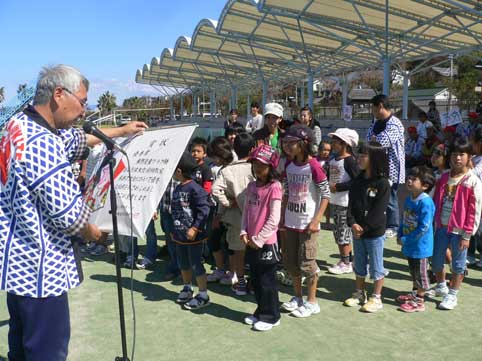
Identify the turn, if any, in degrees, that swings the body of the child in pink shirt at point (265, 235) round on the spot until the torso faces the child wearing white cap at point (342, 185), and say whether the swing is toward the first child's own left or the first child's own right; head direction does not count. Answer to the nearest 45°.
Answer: approximately 180°

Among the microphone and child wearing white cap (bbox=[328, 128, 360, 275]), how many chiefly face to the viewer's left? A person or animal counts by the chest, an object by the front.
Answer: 2

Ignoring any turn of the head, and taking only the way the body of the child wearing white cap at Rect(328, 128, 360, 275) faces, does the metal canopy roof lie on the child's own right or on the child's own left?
on the child's own right

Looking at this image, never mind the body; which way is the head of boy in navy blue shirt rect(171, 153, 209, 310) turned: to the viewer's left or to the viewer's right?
to the viewer's left

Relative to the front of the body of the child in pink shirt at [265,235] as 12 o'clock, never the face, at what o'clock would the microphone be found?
The microphone is roughly at 12 o'clock from the child in pink shirt.

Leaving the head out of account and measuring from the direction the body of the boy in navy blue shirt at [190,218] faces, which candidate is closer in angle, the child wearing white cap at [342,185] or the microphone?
the microphone

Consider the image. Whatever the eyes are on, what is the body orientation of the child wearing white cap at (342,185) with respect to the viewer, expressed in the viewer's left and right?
facing to the left of the viewer

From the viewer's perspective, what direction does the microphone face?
to the viewer's left

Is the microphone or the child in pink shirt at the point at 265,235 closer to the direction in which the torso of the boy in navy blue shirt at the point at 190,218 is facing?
the microphone

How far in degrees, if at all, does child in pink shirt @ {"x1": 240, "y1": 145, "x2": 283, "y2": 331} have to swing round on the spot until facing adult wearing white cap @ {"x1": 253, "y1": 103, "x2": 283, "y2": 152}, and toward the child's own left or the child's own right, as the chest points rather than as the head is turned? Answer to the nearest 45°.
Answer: approximately 135° to the child's own right
